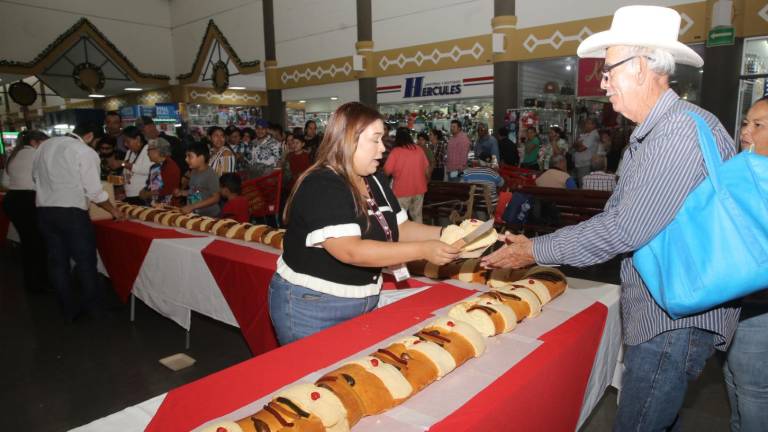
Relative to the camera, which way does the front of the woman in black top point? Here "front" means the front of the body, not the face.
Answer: to the viewer's right

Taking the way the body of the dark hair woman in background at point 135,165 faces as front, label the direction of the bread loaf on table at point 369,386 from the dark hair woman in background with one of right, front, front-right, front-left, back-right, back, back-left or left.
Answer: front-left

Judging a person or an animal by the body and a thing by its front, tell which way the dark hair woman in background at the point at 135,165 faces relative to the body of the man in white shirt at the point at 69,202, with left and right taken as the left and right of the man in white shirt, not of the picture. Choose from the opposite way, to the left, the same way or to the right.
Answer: the opposite way

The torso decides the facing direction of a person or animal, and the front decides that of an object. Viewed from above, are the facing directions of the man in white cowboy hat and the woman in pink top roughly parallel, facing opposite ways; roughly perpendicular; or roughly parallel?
roughly perpendicular

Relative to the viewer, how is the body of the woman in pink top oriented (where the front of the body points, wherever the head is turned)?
away from the camera

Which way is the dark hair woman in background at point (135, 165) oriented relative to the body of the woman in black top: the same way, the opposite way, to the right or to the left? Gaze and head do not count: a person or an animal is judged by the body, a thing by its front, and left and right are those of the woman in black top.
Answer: to the right

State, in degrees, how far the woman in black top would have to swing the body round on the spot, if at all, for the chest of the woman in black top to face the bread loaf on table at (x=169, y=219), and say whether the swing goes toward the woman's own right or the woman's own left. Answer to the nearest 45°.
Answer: approximately 135° to the woman's own left

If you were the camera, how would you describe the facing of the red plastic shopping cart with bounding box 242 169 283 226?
facing away from the viewer and to the left of the viewer

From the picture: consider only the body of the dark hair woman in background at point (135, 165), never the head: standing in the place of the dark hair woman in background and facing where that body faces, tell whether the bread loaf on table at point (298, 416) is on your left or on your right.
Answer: on your left

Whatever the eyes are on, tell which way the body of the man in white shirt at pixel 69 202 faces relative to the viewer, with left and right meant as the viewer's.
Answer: facing away from the viewer and to the right of the viewer

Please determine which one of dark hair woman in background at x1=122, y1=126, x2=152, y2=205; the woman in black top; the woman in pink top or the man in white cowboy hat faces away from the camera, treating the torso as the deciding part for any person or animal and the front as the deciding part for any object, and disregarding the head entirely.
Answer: the woman in pink top

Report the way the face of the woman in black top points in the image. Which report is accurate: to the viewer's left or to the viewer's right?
to the viewer's right

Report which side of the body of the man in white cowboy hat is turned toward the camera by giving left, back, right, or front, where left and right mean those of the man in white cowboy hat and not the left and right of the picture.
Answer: left

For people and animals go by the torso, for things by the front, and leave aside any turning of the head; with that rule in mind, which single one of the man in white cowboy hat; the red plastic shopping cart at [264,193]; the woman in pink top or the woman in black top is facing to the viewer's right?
the woman in black top

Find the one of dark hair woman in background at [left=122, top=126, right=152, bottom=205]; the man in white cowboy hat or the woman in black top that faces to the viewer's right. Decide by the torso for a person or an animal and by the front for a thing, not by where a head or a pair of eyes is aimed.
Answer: the woman in black top
